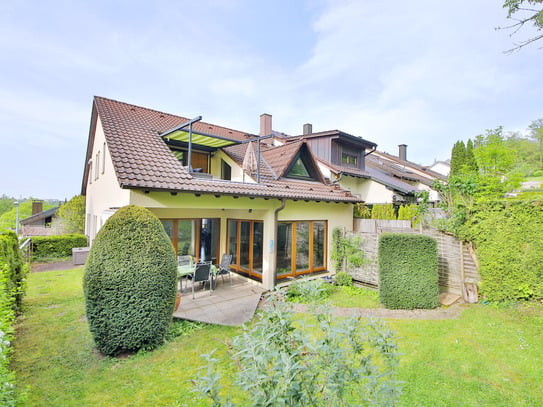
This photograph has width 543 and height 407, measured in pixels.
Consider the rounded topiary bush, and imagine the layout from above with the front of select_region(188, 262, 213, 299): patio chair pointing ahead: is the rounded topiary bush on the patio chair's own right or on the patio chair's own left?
on the patio chair's own left

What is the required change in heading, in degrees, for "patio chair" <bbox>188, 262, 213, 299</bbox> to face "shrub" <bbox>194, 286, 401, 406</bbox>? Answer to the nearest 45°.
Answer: approximately 135° to its left

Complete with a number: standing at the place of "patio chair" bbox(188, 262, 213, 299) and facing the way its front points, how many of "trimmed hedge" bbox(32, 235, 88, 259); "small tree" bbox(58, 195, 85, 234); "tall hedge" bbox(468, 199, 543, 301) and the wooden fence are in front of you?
2

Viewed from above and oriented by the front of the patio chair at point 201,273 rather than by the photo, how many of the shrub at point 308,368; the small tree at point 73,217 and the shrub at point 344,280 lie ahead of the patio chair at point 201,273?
1

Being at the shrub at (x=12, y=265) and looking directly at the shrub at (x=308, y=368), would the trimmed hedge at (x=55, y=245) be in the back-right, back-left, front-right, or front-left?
back-left

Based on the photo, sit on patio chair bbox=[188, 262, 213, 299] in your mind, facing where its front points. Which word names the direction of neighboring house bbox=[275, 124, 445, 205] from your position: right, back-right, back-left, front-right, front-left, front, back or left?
right

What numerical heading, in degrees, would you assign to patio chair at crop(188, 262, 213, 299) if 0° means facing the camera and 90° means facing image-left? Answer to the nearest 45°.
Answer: approximately 135°

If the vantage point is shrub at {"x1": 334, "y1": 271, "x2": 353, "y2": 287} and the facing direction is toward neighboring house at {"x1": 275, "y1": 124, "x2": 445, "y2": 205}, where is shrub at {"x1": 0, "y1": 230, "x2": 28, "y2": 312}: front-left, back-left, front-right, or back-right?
back-left

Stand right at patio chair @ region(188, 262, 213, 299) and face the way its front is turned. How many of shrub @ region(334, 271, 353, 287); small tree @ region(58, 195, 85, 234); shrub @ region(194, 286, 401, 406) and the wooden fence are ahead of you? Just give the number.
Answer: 1
